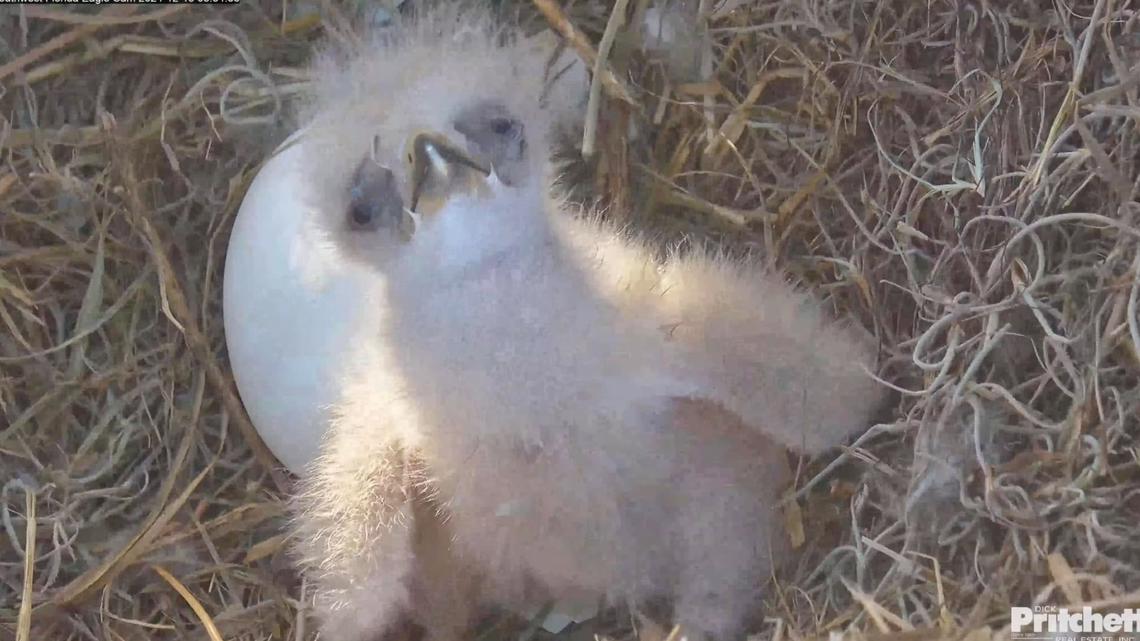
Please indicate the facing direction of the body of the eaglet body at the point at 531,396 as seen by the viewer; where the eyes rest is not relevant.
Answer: toward the camera
